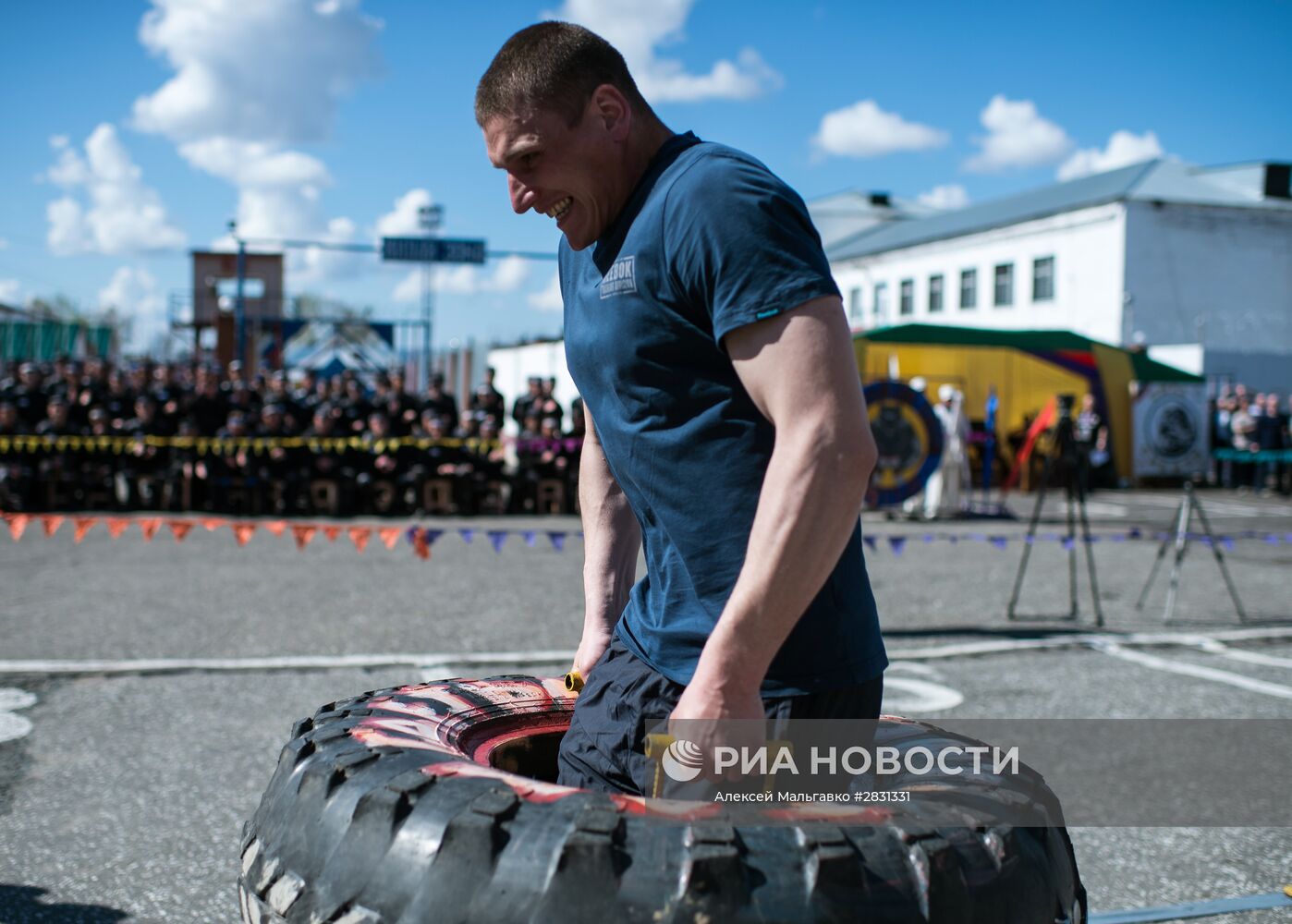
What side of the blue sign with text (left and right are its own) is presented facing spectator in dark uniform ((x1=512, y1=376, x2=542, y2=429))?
front

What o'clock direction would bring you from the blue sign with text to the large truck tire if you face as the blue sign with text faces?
The large truck tire is roughly at 12 o'clock from the blue sign with text.

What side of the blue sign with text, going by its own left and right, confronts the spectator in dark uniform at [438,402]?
front

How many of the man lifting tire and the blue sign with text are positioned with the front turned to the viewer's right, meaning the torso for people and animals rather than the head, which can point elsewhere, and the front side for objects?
0

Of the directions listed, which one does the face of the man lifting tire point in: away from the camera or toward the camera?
toward the camera

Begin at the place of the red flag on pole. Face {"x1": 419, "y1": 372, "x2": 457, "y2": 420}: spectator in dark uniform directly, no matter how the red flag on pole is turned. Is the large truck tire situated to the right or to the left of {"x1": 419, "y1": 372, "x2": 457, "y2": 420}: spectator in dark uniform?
left

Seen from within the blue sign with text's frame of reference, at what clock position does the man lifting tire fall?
The man lifting tire is roughly at 12 o'clock from the blue sign with text.

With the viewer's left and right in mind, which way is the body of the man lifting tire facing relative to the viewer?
facing the viewer and to the left of the viewer

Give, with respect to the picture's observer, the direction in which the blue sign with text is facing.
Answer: facing the viewer

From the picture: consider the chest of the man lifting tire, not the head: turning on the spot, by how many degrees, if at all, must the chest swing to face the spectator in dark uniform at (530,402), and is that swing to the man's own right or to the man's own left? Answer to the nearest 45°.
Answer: approximately 135° to the man's own right
